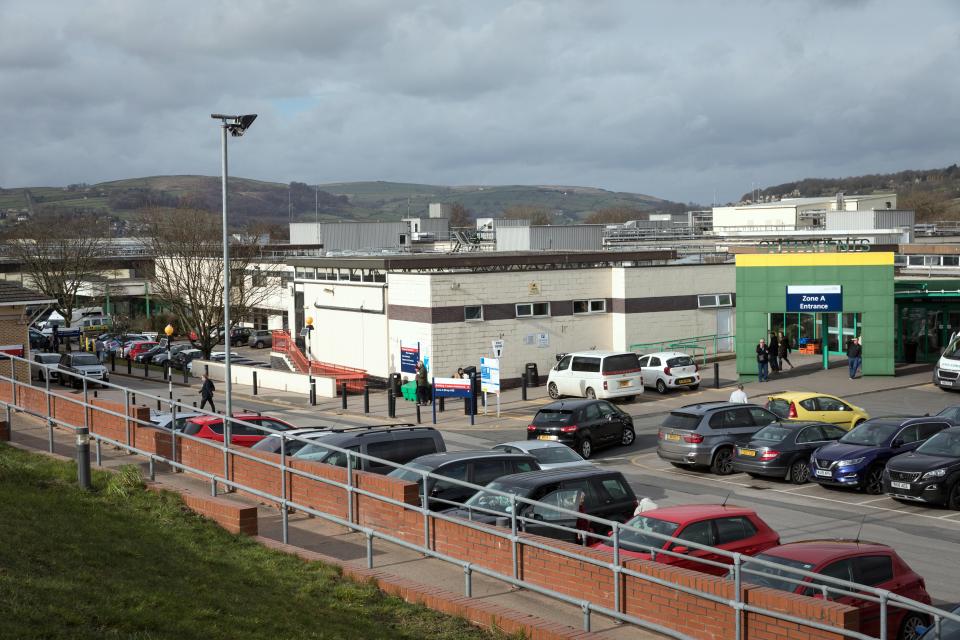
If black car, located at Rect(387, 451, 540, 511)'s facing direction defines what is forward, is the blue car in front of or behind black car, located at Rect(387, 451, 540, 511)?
behind

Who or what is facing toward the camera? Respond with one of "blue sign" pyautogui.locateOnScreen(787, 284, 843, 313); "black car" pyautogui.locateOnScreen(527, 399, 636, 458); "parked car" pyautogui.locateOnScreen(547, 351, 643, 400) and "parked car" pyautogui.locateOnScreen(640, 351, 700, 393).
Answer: the blue sign

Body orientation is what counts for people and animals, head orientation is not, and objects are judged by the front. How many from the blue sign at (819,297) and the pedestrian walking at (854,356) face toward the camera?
2

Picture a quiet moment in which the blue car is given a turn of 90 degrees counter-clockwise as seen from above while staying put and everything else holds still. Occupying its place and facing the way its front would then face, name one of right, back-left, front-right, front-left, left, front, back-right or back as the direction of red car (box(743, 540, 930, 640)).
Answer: front-right

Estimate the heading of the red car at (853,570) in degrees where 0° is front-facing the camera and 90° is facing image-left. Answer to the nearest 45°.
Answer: approximately 45°

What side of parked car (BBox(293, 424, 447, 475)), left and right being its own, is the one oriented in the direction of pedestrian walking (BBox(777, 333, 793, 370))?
back

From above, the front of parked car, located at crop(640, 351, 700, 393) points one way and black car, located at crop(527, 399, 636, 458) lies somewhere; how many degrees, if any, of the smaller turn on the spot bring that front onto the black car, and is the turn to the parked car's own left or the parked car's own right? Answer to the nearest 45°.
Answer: approximately 135° to the parked car's own left

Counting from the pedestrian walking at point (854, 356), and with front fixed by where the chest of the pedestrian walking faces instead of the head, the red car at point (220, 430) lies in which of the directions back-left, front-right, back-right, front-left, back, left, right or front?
front-right

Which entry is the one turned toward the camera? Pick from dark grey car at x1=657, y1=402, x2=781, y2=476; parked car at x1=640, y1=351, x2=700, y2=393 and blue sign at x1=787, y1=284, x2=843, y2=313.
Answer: the blue sign

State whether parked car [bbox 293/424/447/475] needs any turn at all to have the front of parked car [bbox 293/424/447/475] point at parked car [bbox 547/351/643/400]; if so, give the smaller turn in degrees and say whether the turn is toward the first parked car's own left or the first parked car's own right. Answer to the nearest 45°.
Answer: approximately 180°

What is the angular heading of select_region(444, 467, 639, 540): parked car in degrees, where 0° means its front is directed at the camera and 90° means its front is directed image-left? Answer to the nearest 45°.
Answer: approximately 45°

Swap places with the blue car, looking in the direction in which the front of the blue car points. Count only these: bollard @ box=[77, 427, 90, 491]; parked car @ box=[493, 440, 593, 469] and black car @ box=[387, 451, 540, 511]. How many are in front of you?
3
